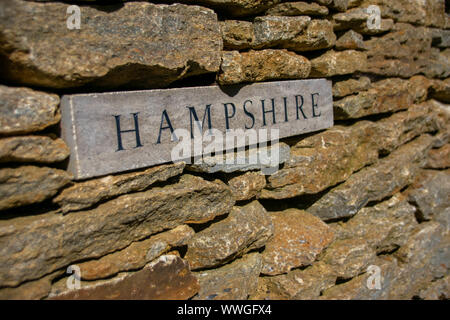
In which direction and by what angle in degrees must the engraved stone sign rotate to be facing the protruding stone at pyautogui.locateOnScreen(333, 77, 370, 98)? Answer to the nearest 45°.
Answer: approximately 90° to its left

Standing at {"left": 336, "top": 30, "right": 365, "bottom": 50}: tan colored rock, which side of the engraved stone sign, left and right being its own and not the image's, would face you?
left

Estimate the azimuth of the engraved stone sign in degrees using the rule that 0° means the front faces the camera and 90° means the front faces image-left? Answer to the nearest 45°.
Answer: approximately 315°

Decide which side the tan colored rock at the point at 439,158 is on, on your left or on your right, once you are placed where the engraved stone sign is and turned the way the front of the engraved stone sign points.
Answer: on your left
